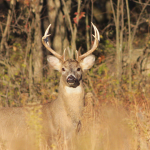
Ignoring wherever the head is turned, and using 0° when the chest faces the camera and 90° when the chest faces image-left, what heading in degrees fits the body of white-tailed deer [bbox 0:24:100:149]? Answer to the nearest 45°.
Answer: approximately 315°

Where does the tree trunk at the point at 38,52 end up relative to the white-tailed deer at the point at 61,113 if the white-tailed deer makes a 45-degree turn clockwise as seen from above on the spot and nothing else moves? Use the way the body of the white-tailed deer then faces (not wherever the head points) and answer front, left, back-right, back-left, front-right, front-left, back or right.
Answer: back

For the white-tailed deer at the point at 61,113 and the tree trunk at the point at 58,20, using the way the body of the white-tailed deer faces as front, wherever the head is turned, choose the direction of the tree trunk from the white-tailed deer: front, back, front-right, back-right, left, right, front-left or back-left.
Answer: back-left
